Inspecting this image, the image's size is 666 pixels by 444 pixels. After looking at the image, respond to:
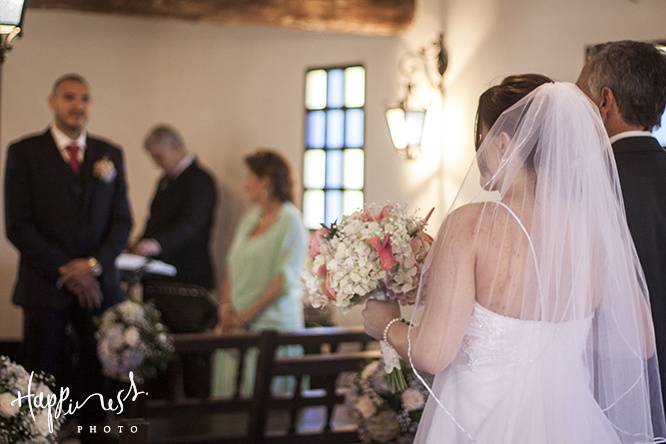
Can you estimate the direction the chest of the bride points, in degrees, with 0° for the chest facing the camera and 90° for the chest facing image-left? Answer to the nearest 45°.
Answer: approximately 135°

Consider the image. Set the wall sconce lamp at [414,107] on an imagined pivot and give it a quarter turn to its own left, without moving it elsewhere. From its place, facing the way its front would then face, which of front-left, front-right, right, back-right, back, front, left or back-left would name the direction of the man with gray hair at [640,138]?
front

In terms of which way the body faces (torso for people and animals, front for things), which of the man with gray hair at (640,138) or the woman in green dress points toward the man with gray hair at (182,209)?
the man with gray hair at (640,138)

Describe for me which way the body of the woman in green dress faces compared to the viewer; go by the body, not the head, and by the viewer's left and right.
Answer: facing the viewer and to the left of the viewer

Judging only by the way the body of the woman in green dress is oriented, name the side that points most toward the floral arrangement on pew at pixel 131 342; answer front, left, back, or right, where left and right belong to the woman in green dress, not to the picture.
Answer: front

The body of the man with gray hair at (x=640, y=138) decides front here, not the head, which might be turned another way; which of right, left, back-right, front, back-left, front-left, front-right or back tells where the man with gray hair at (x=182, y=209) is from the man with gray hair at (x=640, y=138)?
front

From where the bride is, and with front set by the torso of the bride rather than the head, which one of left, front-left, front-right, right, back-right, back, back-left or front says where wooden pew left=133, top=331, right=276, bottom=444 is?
front

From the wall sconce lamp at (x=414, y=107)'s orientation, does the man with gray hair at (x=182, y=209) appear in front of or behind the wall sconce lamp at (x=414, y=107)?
in front

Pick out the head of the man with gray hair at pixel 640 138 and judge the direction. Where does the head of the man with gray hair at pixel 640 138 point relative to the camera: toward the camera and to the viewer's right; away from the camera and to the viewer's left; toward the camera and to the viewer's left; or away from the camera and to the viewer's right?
away from the camera and to the viewer's left

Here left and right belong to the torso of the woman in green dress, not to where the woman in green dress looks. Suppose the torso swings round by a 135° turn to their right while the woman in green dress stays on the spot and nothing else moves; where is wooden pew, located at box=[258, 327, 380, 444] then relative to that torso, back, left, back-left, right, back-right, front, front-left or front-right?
back

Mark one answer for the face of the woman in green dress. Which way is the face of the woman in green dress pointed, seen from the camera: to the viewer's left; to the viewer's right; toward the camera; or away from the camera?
to the viewer's left

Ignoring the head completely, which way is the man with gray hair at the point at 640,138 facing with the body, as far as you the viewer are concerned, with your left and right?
facing away from the viewer and to the left of the viewer

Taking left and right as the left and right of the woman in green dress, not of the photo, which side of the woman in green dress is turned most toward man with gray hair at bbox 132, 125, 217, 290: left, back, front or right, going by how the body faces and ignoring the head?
right

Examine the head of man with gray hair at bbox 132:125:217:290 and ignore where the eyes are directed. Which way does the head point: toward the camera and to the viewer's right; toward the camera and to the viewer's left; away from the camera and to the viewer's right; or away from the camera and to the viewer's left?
toward the camera and to the viewer's left

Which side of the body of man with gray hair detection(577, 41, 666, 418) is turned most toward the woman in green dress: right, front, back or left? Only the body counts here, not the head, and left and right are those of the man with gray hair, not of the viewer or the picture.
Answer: front
